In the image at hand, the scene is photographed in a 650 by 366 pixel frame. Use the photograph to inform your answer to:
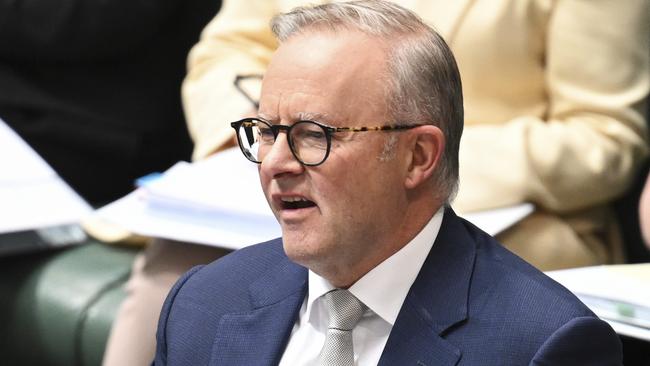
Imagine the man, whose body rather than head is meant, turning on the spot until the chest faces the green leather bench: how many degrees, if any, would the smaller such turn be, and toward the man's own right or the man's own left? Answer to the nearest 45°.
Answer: approximately 90° to the man's own right

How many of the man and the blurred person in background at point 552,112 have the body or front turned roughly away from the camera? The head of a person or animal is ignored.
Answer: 0

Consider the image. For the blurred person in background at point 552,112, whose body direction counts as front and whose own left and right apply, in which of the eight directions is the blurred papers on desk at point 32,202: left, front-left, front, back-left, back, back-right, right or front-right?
right

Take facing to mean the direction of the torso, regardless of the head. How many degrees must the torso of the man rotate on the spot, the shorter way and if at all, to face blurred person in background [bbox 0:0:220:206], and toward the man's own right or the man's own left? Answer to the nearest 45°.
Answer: approximately 90° to the man's own right

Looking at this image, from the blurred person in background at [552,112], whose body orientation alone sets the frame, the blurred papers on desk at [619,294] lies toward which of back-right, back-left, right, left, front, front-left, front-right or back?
front

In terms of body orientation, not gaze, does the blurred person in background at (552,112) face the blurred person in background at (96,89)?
no

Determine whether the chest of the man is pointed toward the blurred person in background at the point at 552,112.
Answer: no

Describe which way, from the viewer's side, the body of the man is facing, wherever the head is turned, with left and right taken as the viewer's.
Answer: facing the viewer and to the left of the viewer

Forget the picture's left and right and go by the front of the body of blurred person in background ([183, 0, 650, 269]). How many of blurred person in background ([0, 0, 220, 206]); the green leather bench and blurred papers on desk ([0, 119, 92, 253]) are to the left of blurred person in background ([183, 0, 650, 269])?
0

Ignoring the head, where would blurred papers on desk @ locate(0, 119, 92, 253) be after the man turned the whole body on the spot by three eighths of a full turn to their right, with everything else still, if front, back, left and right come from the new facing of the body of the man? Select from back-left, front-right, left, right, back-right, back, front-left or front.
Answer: front-left

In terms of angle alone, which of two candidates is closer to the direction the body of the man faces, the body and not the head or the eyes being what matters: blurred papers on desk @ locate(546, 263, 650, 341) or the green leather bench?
the green leather bench

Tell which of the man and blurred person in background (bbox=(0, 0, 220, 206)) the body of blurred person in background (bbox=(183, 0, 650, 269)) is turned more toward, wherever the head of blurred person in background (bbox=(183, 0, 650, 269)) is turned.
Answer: the man

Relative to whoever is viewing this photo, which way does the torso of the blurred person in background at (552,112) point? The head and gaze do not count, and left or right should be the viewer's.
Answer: facing the viewer

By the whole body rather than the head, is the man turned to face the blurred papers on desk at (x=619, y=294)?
no
